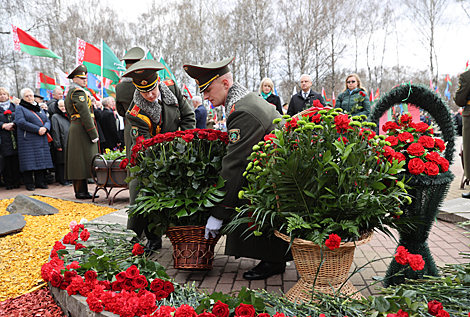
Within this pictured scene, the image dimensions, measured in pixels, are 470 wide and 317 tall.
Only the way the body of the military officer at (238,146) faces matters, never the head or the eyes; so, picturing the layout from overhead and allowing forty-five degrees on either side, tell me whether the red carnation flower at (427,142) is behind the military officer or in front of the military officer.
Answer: behind

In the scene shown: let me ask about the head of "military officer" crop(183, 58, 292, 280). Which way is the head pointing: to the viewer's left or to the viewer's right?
to the viewer's left

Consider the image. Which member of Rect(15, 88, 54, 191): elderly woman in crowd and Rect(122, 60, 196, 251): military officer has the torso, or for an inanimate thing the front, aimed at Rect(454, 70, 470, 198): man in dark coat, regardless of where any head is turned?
the elderly woman in crowd

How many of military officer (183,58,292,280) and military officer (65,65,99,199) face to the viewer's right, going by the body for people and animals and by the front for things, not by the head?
1

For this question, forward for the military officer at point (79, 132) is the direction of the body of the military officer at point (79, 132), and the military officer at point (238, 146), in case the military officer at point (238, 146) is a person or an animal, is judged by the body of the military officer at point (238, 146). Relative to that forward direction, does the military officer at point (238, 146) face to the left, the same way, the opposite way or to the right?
the opposite way

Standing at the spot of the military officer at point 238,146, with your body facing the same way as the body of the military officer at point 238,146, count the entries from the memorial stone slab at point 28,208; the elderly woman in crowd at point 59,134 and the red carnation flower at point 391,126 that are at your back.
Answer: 1

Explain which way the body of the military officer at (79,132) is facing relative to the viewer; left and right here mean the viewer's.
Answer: facing to the right of the viewer

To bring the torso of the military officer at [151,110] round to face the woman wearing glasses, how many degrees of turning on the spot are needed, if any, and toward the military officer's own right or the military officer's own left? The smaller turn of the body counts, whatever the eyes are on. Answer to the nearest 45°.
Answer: approximately 135° to the military officer's own left

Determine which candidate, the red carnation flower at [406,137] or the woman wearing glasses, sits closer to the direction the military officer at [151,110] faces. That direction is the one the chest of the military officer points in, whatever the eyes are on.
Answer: the red carnation flower
